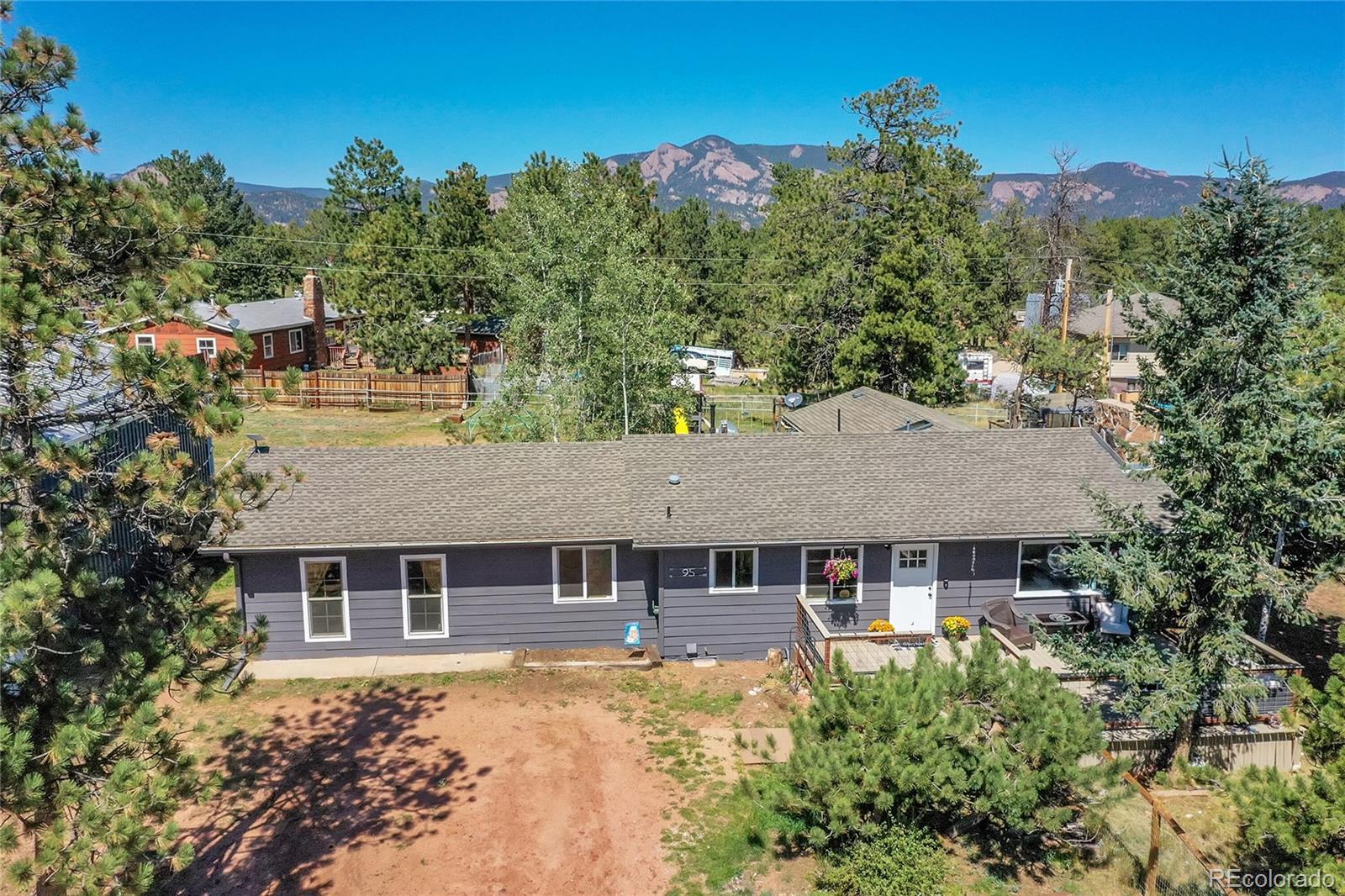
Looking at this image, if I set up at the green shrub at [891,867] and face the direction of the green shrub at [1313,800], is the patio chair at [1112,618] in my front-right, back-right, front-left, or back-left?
front-left

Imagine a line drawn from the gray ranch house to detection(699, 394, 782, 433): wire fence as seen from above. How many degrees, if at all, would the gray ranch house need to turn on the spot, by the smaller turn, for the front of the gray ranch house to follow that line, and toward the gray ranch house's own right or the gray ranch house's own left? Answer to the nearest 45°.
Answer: approximately 180°

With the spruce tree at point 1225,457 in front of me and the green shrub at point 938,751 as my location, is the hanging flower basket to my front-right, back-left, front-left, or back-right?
front-left

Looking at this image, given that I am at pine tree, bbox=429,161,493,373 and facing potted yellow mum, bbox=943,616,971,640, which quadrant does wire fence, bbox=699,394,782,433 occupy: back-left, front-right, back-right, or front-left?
front-left

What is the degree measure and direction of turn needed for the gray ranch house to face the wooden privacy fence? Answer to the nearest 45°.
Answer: approximately 135° to its right

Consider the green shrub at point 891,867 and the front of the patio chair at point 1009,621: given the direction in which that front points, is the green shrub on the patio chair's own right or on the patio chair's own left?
on the patio chair's own right

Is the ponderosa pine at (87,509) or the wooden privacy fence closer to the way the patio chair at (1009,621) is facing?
the ponderosa pine

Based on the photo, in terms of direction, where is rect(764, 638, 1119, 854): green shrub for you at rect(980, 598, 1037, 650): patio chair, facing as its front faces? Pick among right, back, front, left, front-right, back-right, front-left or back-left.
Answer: front-right

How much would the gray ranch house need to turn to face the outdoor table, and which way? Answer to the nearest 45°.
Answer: approximately 90° to its left

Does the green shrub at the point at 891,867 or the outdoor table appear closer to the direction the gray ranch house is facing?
the green shrub

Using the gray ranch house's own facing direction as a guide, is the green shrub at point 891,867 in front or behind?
in front

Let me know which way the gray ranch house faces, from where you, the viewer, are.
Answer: facing the viewer

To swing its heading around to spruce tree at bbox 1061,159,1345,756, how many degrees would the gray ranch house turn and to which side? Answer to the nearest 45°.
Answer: approximately 45° to its left

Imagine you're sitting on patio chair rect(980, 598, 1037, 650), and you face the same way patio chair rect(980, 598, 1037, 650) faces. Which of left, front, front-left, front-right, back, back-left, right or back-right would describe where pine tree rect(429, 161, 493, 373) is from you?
back
